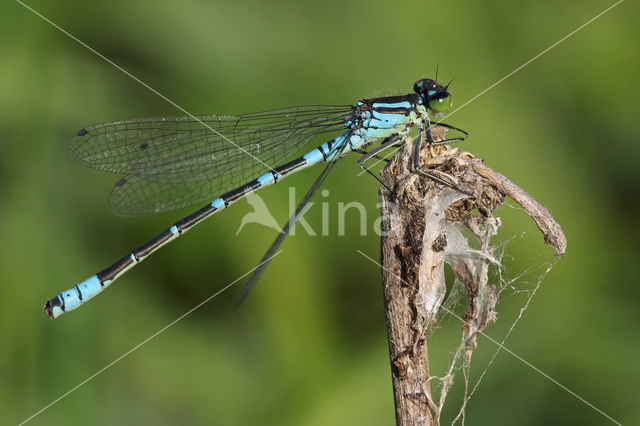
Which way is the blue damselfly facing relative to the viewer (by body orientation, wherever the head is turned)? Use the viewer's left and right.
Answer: facing to the right of the viewer

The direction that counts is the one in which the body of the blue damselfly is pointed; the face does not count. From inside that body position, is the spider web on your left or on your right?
on your right
